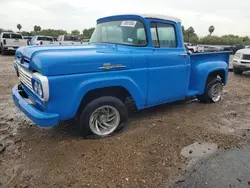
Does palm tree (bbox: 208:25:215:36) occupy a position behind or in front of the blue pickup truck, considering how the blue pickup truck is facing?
behind

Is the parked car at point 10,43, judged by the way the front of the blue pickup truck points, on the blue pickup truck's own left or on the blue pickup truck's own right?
on the blue pickup truck's own right

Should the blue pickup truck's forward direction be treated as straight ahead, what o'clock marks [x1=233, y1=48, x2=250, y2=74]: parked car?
The parked car is roughly at 6 o'clock from the blue pickup truck.

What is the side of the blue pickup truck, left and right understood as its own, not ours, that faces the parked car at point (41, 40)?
right

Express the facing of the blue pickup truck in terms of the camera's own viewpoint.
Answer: facing the viewer and to the left of the viewer

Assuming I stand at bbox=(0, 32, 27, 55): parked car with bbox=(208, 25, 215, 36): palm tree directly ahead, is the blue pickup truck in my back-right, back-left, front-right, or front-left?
back-right
